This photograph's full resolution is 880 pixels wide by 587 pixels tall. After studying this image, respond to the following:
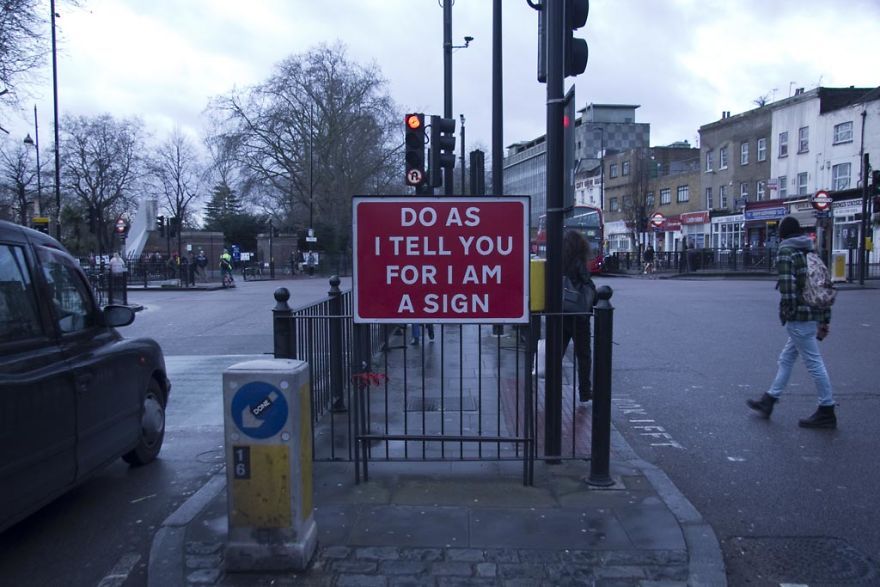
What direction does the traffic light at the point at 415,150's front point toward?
toward the camera

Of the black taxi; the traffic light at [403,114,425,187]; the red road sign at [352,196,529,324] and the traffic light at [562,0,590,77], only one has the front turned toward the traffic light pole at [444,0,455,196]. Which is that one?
the black taxi

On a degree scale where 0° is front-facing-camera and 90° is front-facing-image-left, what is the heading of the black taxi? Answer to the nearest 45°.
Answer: approximately 225°

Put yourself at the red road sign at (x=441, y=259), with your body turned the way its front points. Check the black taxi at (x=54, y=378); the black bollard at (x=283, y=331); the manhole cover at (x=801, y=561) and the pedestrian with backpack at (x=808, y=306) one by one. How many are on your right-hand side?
2

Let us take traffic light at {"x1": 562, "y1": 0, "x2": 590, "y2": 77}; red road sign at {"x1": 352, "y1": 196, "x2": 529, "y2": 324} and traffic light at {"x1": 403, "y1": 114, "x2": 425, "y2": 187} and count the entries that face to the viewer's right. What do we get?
1

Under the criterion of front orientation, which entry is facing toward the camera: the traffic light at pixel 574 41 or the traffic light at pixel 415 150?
the traffic light at pixel 415 150

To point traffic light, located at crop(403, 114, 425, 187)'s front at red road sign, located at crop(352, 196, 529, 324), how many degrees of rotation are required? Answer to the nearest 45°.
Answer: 0° — it already faces it

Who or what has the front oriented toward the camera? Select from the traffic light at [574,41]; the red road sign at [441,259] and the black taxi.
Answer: the red road sign

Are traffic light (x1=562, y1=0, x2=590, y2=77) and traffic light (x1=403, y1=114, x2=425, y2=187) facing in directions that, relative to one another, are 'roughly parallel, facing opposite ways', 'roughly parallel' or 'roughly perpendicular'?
roughly perpendicular

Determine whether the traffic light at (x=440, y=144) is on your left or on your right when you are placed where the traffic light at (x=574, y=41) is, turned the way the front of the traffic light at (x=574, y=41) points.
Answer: on your left

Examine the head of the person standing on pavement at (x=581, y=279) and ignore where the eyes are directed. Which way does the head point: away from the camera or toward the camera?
away from the camera

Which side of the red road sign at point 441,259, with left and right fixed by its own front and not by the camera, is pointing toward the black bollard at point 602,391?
left

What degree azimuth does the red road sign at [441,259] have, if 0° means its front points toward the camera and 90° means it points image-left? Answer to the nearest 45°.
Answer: approximately 0°

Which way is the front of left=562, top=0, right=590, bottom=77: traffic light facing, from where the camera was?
facing to the right of the viewer
